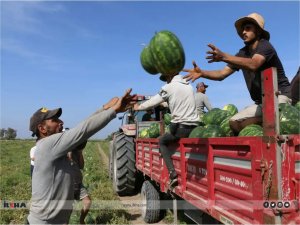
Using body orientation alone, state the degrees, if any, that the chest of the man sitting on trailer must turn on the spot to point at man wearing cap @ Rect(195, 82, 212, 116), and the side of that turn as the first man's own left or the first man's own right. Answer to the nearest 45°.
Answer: approximately 45° to the first man's own right

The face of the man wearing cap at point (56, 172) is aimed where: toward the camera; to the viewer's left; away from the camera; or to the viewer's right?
to the viewer's right

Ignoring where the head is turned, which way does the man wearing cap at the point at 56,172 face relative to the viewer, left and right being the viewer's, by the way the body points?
facing to the right of the viewer

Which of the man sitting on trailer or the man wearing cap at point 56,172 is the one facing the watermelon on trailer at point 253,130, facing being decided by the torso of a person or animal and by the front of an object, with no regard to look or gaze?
the man wearing cap

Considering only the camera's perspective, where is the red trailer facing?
facing away from the viewer and to the left of the viewer

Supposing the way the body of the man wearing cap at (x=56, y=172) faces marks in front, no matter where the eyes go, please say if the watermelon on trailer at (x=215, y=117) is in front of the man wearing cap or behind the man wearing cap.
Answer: in front

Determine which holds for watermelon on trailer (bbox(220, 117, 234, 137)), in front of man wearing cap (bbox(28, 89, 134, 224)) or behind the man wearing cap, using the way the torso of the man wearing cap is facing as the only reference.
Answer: in front

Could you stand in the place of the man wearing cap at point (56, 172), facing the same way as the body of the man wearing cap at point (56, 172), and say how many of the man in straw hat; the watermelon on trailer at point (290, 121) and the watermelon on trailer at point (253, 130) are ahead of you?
3

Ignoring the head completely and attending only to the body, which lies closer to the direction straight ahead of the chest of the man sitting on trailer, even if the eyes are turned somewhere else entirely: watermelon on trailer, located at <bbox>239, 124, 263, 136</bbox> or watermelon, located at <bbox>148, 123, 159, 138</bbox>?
the watermelon

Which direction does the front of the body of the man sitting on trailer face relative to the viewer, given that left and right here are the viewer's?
facing away from the viewer and to the left of the viewer
